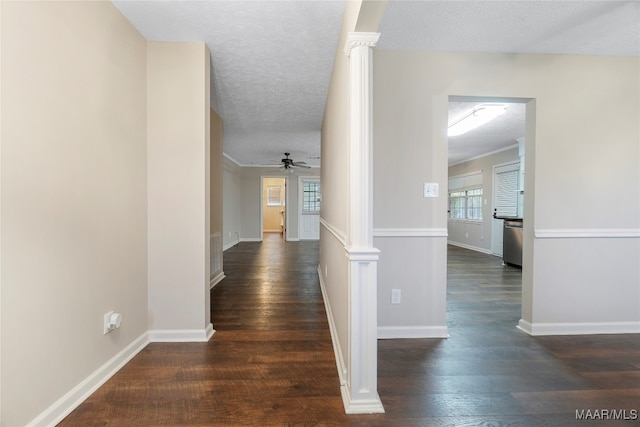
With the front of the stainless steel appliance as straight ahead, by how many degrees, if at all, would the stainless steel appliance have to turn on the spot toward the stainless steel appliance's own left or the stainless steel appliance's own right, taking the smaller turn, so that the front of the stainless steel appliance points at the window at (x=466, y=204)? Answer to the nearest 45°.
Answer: approximately 90° to the stainless steel appliance's own right

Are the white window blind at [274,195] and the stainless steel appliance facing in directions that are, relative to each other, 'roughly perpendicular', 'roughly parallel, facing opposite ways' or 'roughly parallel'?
roughly perpendicular

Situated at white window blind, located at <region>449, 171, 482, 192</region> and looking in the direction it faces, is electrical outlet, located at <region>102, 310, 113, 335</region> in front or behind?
in front

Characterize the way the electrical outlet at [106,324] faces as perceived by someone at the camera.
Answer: facing the viewer and to the right of the viewer

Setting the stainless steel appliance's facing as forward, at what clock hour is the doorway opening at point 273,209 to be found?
The doorway opening is roughly at 2 o'clock from the stainless steel appliance.

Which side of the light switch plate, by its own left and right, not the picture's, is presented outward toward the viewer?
front

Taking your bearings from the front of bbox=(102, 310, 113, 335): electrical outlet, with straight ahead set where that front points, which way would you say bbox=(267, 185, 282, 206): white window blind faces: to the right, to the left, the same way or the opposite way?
to the right

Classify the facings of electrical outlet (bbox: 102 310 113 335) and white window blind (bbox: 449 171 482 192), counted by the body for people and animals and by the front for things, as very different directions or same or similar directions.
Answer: very different directions

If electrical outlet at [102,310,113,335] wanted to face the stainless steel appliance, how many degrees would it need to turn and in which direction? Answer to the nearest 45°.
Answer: approximately 45° to its left

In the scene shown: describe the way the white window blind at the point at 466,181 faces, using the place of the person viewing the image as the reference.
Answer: facing the viewer and to the left of the viewer

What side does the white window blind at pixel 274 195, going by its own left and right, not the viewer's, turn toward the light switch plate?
front

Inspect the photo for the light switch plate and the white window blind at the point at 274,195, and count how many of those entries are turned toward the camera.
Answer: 2
